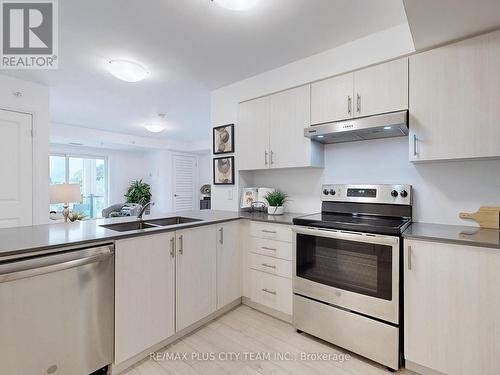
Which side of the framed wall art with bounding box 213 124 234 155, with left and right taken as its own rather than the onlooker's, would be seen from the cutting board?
left

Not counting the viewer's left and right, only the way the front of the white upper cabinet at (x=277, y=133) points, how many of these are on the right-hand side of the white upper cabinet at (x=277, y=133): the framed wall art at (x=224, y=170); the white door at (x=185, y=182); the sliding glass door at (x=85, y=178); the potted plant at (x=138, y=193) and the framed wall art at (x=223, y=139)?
5

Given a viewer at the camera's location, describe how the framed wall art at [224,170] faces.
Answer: facing the viewer and to the left of the viewer

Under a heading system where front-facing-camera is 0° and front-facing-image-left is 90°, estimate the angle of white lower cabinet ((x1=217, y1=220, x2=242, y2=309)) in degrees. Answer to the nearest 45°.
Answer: approximately 315°

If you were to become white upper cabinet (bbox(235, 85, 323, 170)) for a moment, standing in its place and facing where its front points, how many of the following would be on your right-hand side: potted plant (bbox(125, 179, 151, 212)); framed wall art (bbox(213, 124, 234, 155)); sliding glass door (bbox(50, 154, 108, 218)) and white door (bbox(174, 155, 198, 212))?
4

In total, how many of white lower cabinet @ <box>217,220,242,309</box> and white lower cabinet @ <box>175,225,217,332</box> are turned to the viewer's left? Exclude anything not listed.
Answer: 0

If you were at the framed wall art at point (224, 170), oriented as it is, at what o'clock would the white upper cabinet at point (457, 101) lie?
The white upper cabinet is roughly at 9 o'clock from the framed wall art.

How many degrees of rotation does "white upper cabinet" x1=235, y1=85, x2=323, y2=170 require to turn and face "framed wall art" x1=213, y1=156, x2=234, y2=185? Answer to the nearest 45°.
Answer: approximately 90° to its right

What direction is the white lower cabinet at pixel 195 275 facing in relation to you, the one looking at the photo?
facing the viewer and to the right of the viewer
